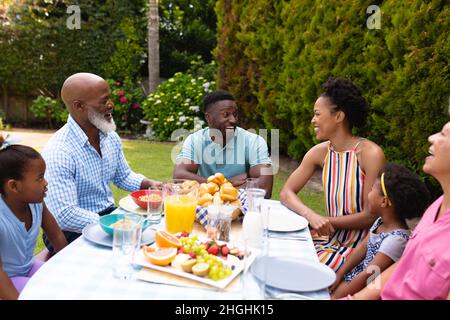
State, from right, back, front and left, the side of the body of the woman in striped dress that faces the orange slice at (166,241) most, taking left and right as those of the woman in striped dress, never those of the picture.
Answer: front

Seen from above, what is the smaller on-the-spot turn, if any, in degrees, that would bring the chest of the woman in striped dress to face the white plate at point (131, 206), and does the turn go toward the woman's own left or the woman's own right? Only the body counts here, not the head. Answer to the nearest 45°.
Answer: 0° — they already face it

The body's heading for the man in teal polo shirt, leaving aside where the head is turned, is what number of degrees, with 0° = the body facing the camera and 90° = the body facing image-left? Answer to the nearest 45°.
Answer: approximately 0°

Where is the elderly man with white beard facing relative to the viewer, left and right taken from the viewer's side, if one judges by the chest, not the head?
facing the viewer and to the right of the viewer

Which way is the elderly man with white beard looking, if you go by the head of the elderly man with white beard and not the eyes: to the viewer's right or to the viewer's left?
to the viewer's right

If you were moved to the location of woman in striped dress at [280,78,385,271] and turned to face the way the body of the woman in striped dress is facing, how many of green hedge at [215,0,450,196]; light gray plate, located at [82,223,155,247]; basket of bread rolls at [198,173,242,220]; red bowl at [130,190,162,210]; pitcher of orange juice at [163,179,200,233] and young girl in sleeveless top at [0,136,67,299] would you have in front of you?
5

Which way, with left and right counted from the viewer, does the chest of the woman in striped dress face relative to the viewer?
facing the viewer and to the left of the viewer

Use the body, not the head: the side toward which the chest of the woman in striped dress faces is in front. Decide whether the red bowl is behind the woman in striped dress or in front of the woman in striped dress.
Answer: in front

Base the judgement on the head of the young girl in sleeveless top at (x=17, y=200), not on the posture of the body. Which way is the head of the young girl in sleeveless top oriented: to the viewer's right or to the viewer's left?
to the viewer's right

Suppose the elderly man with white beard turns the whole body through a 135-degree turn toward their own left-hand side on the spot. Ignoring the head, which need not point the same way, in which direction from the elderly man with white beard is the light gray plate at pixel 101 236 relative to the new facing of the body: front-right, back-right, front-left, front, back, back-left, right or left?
back

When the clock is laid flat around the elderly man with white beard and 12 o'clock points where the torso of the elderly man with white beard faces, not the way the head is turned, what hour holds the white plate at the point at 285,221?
The white plate is roughly at 12 o'clock from the elderly man with white beard.

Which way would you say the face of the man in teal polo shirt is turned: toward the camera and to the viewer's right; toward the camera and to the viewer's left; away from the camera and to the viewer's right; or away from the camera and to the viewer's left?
toward the camera and to the viewer's right

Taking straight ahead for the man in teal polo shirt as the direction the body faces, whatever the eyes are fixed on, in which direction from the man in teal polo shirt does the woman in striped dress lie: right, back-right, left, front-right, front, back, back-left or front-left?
front-left

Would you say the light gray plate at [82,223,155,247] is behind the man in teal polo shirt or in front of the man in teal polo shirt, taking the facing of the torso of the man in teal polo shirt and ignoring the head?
in front

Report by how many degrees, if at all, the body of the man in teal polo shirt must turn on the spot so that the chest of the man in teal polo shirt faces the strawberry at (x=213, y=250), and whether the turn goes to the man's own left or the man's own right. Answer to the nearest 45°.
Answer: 0° — they already face it

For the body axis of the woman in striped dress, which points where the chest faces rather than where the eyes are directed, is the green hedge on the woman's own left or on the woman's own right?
on the woman's own right
